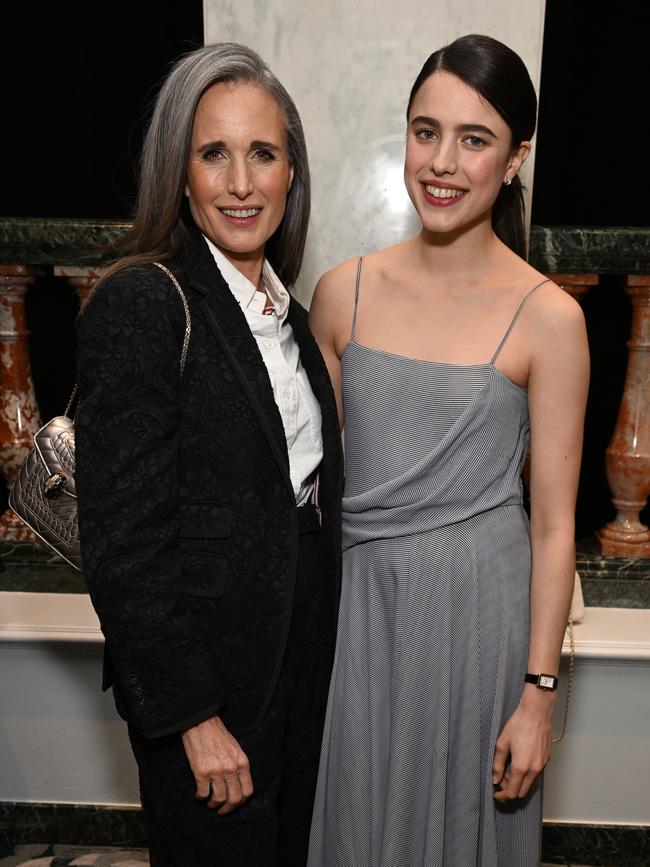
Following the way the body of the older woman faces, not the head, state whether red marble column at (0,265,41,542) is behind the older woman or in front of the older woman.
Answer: behind

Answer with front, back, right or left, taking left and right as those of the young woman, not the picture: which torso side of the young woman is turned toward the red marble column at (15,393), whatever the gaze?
right

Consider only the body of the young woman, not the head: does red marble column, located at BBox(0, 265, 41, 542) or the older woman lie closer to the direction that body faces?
the older woman

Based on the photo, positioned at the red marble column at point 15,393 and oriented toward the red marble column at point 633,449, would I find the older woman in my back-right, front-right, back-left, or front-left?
front-right

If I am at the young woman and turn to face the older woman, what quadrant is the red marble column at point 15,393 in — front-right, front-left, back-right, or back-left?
front-right

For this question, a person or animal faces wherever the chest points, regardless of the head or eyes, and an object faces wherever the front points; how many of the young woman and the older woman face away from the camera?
0

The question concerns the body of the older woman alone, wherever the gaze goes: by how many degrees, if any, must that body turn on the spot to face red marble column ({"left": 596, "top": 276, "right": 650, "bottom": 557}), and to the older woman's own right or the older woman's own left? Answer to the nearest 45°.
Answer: approximately 90° to the older woman's own left

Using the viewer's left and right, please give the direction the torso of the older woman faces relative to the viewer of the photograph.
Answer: facing the viewer and to the right of the viewer

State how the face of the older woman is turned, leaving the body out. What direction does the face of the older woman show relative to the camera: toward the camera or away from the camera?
toward the camera

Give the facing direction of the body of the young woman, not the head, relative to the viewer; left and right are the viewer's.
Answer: facing the viewer and to the left of the viewer

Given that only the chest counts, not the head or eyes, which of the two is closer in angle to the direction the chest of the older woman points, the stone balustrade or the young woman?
the young woman

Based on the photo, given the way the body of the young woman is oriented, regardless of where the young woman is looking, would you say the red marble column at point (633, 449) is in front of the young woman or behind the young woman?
behind
